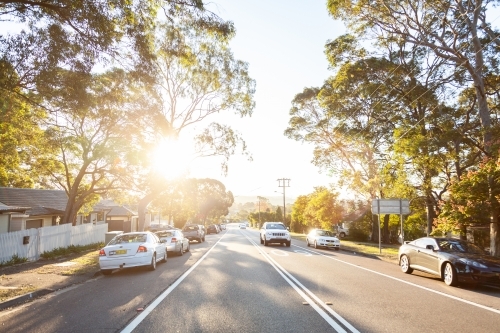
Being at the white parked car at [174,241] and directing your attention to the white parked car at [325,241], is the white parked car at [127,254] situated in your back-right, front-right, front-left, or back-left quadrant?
back-right

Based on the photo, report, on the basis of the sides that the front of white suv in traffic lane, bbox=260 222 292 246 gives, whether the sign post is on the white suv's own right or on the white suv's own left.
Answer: on the white suv's own left

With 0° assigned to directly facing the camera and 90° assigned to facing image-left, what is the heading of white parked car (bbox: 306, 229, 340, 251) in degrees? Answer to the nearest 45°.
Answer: approximately 315°

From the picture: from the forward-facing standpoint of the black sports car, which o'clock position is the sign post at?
The sign post is roughly at 7 o'clock from the black sports car.

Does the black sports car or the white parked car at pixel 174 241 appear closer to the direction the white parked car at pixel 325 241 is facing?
the black sports car

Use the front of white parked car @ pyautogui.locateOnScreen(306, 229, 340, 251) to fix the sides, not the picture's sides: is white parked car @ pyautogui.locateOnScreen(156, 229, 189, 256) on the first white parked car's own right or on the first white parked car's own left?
on the first white parked car's own right

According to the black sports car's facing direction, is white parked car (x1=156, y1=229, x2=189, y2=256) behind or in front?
behind

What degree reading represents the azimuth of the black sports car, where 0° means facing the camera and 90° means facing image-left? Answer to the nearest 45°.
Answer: approximately 315°
